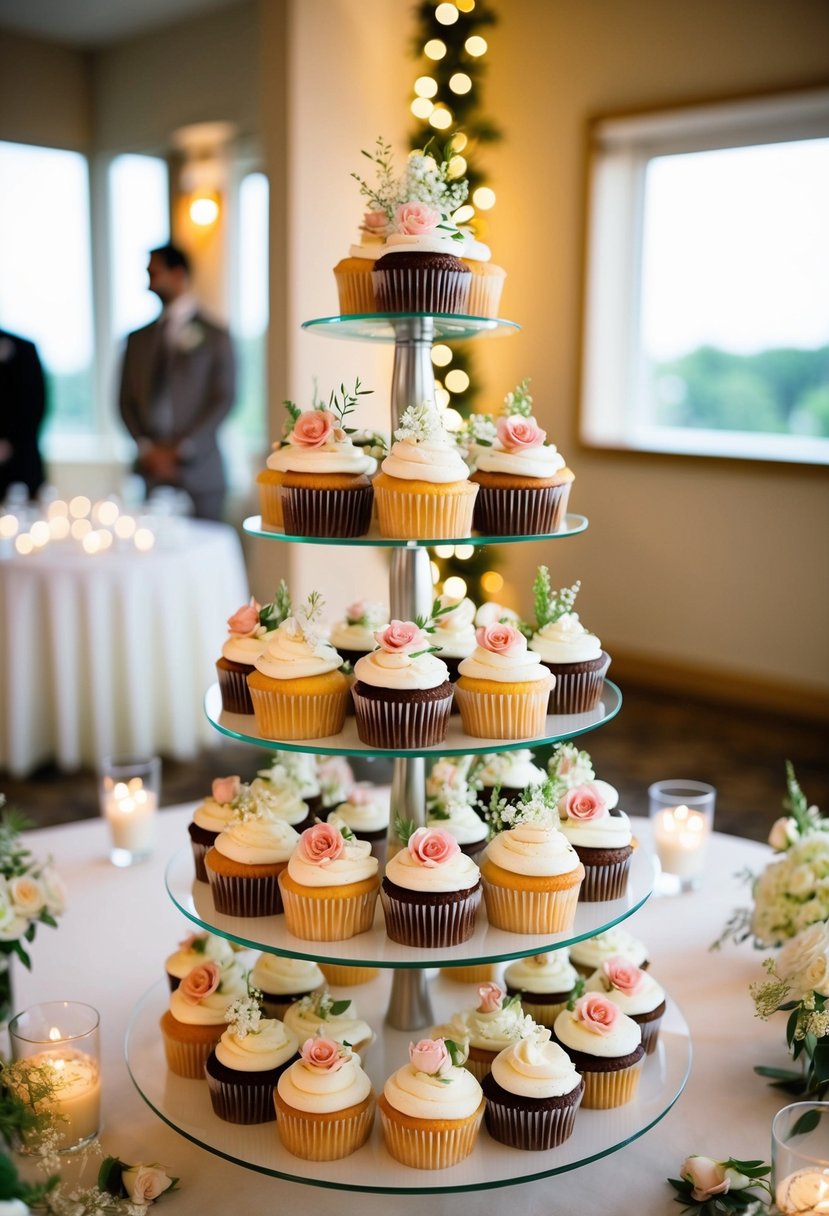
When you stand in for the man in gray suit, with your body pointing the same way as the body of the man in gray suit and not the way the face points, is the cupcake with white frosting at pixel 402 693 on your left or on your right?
on your left

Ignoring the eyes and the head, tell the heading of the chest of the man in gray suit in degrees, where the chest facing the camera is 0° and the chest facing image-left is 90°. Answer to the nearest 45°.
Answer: approximately 45°

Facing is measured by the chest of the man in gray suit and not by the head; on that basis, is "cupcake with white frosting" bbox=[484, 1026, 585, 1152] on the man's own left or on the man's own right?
on the man's own left

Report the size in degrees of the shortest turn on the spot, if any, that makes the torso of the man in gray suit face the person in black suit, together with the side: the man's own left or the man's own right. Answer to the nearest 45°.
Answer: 0° — they already face them

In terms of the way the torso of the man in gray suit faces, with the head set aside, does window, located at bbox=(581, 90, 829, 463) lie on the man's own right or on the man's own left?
on the man's own left

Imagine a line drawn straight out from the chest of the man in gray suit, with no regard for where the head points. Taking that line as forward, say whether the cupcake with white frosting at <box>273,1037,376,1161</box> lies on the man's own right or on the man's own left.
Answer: on the man's own left

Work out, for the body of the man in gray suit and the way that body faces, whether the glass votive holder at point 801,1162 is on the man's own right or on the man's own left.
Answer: on the man's own left

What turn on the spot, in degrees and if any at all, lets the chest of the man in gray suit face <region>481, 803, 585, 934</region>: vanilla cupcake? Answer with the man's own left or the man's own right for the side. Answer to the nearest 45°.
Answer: approximately 45° to the man's own left

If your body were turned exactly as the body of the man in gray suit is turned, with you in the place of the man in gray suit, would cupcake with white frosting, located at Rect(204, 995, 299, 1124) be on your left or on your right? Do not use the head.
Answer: on your left
